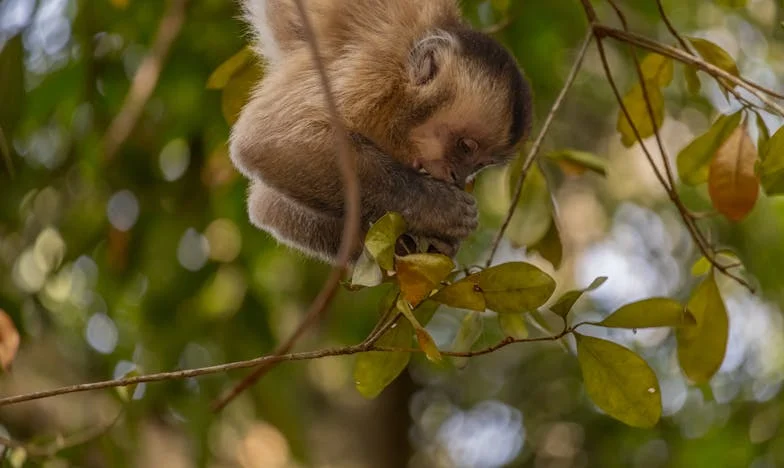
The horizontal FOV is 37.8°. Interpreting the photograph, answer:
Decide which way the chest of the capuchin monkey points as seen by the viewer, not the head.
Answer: to the viewer's right

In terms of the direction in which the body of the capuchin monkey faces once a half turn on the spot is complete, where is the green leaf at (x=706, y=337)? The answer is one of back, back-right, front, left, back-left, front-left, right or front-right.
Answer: back-left

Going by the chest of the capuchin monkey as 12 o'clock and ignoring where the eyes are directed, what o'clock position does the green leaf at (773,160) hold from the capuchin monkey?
The green leaf is roughly at 1 o'clock from the capuchin monkey.

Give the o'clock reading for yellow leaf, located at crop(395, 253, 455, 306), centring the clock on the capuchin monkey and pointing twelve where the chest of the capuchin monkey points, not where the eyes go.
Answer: The yellow leaf is roughly at 12 o'clock from the capuchin monkey.

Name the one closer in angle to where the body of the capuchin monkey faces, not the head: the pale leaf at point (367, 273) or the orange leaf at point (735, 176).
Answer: the orange leaf

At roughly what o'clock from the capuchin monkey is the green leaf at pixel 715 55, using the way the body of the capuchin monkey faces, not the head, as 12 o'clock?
The green leaf is roughly at 12 o'clock from the capuchin monkey.
